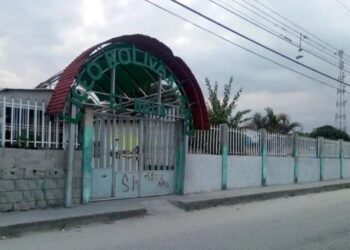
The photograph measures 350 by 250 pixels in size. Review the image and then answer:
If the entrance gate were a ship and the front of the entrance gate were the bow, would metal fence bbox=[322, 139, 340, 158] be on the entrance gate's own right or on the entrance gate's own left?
on the entrance gate's own left

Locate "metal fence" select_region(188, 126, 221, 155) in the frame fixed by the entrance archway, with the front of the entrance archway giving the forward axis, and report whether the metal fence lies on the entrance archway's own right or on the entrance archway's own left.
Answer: on the entrance archway's own left

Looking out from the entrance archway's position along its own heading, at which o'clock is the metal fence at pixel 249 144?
The metal fence is roughly at 9 o'clock from the entrance archway.

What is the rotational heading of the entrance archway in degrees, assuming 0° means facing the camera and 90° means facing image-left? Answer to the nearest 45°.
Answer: approximately 315°

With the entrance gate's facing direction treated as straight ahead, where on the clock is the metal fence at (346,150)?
The metal fence is roughly at 9 o'clock from the entrance gate.

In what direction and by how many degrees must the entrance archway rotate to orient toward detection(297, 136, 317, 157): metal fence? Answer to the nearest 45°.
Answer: approximately 90° to its left

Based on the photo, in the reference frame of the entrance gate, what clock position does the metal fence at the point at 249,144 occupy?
The metal fence is roughly at 9 o'clock from the entrance gate.
